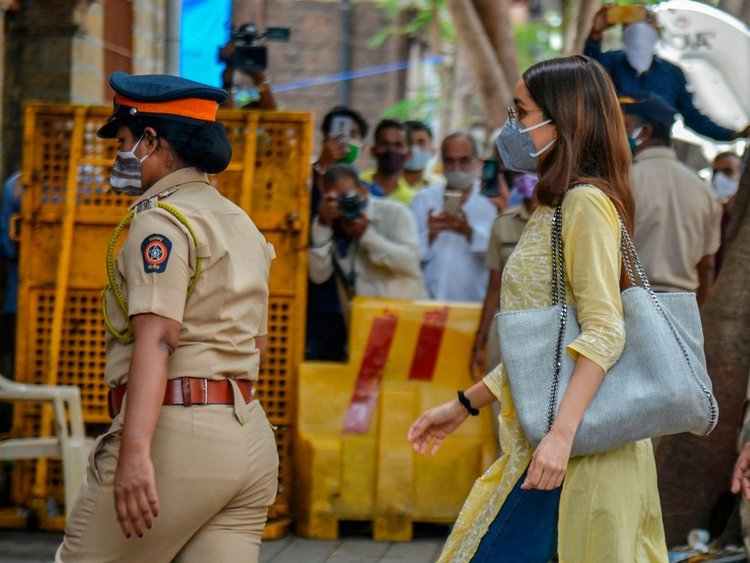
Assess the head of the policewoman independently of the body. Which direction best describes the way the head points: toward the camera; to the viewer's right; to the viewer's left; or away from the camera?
to the viewer's left

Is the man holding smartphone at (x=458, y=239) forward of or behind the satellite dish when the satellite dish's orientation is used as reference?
forward

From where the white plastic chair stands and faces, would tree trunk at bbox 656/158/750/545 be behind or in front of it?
in front

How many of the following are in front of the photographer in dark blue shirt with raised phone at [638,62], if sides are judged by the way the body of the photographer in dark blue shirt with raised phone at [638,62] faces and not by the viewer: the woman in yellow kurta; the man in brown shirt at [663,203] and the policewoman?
3

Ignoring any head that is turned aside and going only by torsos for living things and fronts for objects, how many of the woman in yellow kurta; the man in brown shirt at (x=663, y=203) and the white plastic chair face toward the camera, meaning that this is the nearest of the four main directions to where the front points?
0

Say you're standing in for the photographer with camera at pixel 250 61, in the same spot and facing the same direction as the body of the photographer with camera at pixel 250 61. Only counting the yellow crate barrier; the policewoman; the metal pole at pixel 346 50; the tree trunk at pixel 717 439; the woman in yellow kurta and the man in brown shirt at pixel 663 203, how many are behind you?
1

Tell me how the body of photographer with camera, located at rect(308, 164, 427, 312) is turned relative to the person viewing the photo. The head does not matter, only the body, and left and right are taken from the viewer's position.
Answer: facing the viewer

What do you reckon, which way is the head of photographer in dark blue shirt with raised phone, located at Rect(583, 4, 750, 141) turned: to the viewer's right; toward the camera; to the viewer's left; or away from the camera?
toward the camera

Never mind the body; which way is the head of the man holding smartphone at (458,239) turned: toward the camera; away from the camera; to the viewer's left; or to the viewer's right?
toward the camera

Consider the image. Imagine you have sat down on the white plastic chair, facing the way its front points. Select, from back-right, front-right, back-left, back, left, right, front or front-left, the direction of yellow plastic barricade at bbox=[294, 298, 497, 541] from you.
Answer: front

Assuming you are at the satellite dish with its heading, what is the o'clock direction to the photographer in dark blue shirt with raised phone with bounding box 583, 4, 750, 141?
The photographer in dark blue shirt with raised phone is roughly at 2 o'clock from the satellite dish.

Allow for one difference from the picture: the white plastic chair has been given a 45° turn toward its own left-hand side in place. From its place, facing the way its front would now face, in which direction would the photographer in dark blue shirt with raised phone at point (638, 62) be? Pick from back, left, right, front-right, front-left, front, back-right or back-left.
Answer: front-right

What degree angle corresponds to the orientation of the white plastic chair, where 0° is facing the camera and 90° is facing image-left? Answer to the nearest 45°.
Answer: approximately 270°

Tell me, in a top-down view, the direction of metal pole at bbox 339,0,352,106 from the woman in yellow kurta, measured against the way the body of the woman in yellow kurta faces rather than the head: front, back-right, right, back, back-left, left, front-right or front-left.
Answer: right

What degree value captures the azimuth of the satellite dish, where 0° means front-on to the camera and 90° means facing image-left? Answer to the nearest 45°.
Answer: approximately 45°

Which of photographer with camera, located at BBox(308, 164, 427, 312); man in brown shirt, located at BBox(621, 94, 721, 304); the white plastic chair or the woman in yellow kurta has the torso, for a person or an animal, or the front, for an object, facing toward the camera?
the photographer with camera

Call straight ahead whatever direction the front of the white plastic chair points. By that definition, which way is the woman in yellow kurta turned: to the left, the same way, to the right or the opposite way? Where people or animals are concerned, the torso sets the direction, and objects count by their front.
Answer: the opposite way

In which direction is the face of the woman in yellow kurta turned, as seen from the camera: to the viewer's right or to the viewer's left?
to the viewer's left

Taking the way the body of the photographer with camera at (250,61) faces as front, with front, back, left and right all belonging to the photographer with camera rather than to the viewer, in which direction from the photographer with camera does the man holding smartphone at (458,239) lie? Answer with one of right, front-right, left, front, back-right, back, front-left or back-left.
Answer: left
